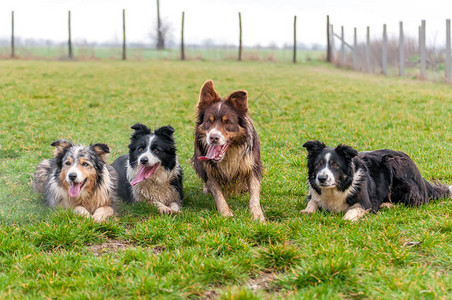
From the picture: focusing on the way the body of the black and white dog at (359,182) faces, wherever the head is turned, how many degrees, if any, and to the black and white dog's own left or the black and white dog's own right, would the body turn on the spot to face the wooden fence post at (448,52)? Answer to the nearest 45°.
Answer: approximately 135° to the black and white dog's own right

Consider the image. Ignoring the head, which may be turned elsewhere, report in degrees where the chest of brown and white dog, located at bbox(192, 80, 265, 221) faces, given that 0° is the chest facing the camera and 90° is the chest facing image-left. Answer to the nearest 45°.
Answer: approximately 0°

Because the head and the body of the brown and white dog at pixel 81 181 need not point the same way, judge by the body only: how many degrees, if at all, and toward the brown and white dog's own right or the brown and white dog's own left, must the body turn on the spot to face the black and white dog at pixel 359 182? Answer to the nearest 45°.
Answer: approximately 45° to the brown and white dog's own left

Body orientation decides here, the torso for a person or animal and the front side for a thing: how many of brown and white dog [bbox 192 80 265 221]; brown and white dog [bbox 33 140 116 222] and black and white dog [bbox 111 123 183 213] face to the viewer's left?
0

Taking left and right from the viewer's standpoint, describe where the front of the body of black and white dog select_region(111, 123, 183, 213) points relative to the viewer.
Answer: facing the viewer and to the right of the viewer

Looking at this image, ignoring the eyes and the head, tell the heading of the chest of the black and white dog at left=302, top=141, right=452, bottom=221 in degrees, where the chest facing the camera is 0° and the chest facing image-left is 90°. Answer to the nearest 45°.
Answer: approximately 45°

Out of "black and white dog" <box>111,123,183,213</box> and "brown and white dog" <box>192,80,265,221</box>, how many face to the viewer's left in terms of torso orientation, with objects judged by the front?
0
